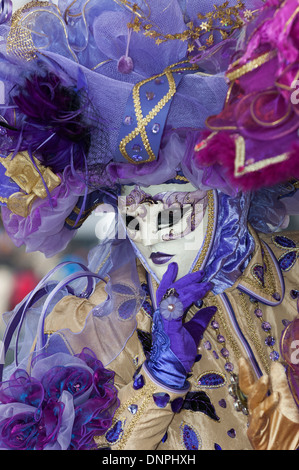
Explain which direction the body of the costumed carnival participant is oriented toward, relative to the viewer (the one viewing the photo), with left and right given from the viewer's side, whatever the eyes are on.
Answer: facing the viewer and to the left of the viewer
